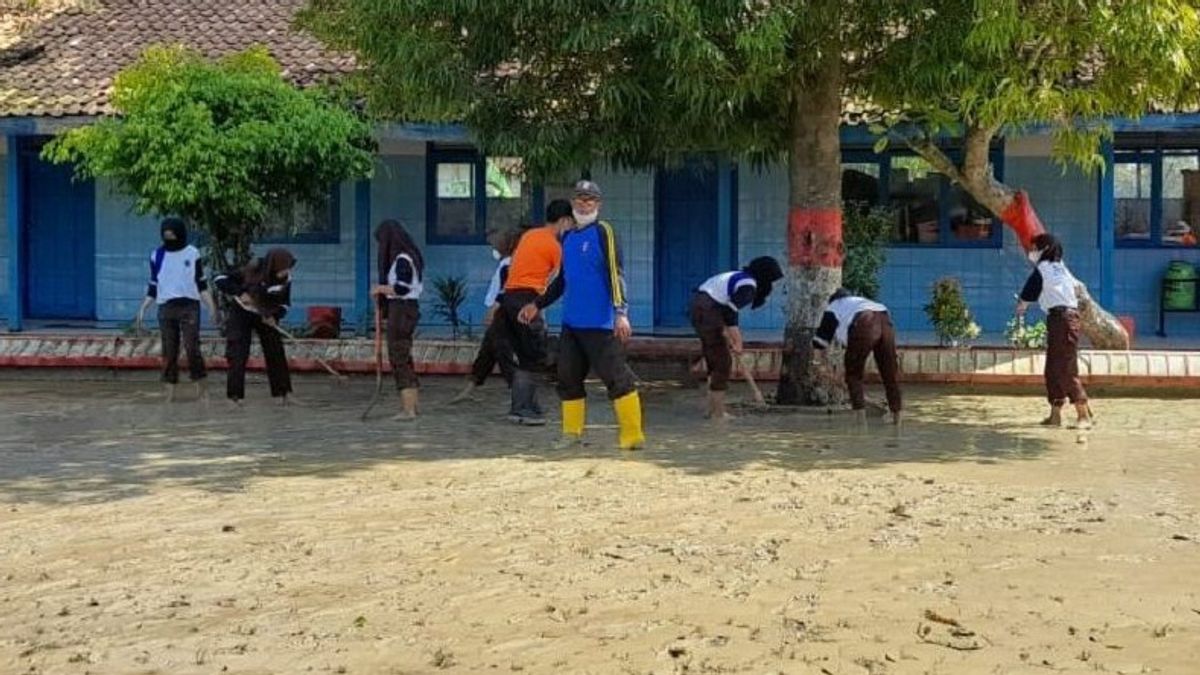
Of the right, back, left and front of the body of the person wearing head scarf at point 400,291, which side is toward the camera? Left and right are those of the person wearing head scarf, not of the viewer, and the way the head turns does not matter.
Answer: left

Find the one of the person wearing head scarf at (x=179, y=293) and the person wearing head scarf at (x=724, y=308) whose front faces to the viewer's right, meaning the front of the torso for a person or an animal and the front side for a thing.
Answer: the person wearing head scarf at (x=724, y=308)

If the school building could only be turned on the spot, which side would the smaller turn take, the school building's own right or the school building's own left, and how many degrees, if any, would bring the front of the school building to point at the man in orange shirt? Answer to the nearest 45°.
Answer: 0° — it already faces them

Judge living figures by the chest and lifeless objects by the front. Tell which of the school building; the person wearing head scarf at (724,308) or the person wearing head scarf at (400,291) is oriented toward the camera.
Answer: the school building

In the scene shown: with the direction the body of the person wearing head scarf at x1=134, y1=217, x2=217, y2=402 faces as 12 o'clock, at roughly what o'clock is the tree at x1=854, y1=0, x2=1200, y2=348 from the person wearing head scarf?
The tree is roughly at 10 o'clock from the person wearing head scarf.

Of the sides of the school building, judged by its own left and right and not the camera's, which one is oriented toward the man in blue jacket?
front

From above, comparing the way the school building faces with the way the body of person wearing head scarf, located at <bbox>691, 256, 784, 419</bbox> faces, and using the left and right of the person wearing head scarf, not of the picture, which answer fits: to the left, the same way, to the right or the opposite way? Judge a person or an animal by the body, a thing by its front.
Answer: to the right

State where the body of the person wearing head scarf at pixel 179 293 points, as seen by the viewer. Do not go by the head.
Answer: toward the camera

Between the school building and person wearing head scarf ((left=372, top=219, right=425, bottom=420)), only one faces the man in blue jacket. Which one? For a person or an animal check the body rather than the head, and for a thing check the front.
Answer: the school building

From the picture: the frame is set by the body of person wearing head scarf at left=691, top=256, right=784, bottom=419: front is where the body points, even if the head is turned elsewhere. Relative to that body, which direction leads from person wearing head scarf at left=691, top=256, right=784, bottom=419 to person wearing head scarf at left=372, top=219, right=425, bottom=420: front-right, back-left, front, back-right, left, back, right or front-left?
back

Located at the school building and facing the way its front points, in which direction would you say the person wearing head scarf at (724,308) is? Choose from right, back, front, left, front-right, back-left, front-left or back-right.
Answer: front

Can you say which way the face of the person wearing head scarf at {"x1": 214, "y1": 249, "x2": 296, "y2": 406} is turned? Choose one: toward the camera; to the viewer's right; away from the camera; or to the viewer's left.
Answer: to the viewer's right

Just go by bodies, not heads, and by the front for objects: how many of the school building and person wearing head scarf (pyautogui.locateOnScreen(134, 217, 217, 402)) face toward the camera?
2

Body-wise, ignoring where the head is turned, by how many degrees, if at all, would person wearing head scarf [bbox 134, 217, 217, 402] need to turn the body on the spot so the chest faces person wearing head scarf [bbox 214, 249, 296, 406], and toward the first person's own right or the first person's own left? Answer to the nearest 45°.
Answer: approximately 45° to the first person's own left

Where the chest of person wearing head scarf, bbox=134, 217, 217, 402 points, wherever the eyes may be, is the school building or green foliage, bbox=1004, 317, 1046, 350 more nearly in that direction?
the green foliage

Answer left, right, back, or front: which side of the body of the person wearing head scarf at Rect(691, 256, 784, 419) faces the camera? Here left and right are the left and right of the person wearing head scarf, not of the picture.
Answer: right

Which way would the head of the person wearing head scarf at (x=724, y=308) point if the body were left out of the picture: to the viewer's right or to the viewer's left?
to the viewer's right

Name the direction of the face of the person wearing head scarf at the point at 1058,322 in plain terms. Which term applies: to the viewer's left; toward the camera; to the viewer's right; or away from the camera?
to the viewer's left

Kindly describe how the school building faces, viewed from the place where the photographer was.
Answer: facing the viewer

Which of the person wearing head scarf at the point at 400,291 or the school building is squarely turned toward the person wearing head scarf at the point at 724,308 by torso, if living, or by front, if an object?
the school building
